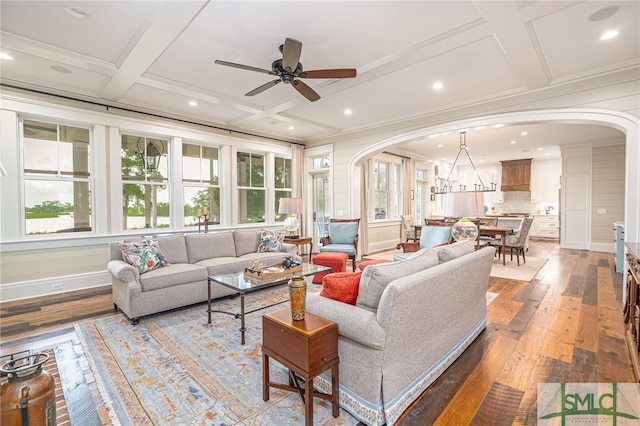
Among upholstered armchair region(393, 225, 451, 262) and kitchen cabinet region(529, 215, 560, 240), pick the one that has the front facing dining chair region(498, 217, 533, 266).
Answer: the kitchen cabinet

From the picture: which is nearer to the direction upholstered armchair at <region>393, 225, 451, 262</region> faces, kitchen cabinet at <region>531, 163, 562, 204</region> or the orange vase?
the orange vase

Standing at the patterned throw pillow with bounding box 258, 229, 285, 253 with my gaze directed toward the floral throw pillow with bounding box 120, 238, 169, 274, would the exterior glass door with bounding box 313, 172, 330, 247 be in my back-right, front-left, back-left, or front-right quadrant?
back-right

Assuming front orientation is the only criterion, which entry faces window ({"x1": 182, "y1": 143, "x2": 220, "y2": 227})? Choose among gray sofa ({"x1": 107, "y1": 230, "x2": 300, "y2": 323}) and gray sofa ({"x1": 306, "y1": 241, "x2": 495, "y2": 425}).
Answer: gray sofa ({"x1": 306, "y1": 241, "x2": 495, "y2": 425})

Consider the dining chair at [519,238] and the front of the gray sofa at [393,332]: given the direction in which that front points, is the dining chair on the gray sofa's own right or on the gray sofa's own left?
on the gray sofa's own right

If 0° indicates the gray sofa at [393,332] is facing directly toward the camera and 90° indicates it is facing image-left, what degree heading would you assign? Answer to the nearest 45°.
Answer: approximately 135°

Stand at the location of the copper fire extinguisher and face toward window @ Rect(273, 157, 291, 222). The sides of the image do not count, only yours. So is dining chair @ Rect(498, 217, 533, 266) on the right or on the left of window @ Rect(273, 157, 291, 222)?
right

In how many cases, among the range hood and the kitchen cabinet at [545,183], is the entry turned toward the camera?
2

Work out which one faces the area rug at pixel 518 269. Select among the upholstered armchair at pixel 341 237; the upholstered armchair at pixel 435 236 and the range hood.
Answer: the range hood

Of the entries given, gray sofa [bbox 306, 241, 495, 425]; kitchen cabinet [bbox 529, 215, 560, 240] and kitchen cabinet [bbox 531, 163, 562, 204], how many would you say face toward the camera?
2

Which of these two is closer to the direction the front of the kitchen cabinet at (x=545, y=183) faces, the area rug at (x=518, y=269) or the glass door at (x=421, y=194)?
the area rug

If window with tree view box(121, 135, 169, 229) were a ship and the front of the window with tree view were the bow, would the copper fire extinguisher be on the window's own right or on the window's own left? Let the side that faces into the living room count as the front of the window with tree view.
on the window's own right

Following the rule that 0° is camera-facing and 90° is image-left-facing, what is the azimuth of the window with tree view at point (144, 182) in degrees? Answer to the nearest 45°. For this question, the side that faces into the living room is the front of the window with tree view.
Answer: approximately 315°
